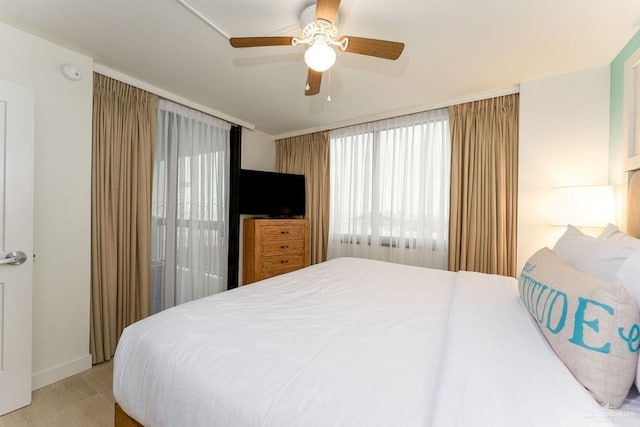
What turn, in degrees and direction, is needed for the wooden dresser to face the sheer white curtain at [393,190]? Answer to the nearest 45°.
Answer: approximately 45° to its left

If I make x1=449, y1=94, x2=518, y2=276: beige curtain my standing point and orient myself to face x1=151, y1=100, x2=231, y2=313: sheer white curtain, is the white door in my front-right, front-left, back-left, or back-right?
front-left

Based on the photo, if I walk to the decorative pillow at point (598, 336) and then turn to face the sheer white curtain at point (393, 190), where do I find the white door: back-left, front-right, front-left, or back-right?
front-left

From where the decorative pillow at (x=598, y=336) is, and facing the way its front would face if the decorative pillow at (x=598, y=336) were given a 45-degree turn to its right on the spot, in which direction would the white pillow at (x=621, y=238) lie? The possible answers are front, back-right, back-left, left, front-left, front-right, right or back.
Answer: right

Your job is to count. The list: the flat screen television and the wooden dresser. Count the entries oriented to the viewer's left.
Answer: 0

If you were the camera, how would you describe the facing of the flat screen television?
facing the viewer and to the right of the viewer

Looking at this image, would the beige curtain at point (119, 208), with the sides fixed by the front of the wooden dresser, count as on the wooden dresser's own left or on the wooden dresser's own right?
on the wooden dresser's own right

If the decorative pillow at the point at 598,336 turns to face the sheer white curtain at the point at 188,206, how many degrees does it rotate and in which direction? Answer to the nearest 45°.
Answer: approximately 45° to its right

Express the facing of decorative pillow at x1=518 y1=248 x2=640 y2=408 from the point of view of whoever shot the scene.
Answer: facing the viewer and to the left of the viewer

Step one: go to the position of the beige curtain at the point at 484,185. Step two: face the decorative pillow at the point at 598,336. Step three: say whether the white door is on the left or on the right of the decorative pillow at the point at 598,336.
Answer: right

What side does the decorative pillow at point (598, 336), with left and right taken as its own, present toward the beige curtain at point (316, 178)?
right

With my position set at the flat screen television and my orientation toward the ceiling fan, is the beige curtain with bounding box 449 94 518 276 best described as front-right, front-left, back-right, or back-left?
front-left

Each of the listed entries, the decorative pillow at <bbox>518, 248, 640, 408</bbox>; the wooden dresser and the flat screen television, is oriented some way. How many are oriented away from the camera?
0
